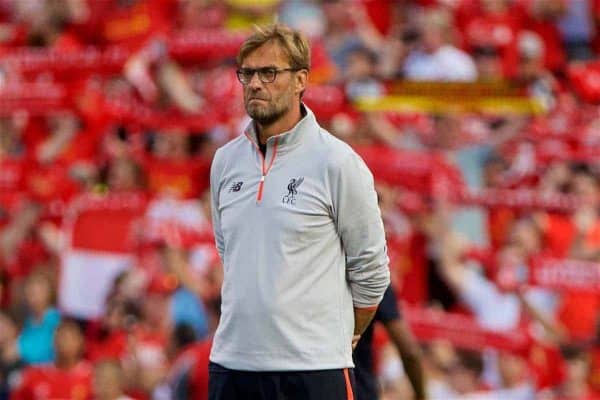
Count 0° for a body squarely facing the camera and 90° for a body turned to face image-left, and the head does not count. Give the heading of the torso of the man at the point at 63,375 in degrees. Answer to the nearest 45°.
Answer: approximately 0°

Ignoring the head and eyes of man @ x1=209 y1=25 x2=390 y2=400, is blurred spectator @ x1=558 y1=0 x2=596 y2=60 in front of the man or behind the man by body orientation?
behind

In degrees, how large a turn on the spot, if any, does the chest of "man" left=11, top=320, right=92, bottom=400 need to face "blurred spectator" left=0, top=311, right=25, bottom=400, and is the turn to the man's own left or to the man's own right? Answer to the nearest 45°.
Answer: approximately 135° to the man's own right
